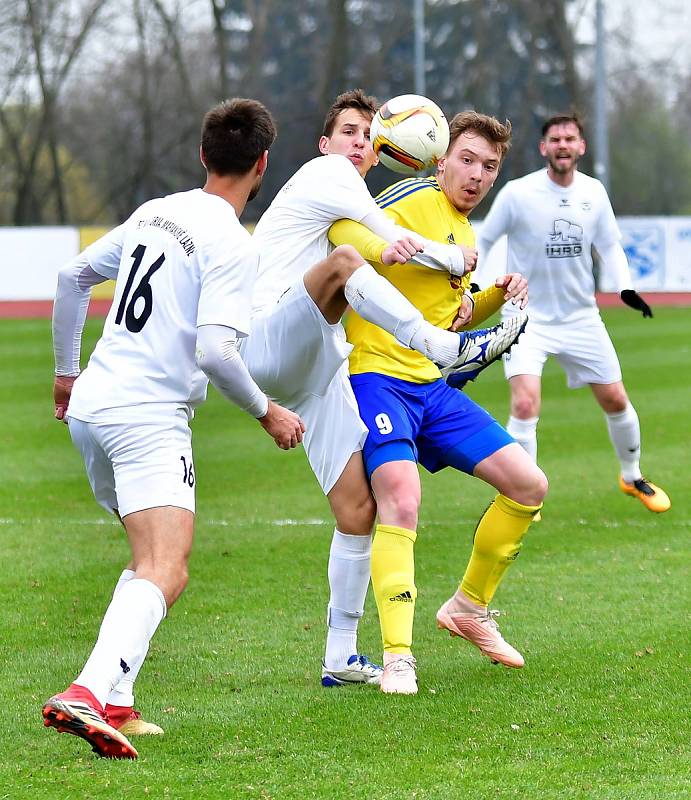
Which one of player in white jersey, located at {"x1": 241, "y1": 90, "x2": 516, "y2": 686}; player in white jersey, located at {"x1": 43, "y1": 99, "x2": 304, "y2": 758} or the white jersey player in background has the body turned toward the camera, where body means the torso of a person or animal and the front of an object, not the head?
the white jersey player in background

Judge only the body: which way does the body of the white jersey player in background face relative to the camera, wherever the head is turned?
toward the camera

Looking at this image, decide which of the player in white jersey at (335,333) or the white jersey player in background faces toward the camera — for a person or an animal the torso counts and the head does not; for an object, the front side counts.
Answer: the white jersey player in background

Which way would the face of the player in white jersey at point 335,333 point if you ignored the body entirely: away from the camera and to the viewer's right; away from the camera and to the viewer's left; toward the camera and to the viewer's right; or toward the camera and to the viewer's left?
toward the camera and to the viewer's right

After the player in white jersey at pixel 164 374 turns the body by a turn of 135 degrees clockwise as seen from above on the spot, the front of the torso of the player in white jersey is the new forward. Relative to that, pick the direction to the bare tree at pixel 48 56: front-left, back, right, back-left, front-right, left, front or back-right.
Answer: back

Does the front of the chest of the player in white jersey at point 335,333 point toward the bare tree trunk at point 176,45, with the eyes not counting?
no

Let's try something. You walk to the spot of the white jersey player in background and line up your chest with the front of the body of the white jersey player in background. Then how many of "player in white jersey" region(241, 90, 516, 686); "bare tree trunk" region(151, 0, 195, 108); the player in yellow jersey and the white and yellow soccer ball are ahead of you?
3

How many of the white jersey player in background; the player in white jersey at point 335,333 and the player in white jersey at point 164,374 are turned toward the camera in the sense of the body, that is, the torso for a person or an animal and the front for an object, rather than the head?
1

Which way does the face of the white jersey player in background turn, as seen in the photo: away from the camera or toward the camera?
toward the camera

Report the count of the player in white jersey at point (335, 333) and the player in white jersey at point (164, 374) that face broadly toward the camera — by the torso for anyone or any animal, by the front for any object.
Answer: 0

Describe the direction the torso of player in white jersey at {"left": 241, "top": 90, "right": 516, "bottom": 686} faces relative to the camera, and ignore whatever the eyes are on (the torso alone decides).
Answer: to the viewer's right

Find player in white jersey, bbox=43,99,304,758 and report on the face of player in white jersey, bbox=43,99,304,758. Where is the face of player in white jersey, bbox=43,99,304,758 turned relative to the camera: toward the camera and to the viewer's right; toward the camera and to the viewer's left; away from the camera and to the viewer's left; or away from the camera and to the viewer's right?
away from the camera and to the viewer's right

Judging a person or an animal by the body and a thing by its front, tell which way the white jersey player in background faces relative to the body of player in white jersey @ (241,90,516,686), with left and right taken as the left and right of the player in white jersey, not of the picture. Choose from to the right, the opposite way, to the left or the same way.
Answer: to the right

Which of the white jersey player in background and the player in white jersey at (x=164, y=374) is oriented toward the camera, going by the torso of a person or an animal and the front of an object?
the white jersey player in background

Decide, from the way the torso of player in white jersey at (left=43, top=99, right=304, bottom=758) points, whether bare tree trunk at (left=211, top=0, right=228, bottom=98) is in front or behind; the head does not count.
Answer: in front
